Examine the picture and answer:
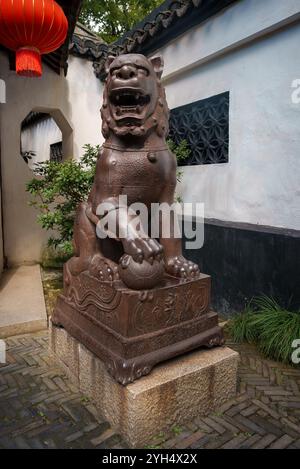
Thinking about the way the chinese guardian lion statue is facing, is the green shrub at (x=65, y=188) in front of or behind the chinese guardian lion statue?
behind

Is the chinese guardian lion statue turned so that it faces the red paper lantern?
no

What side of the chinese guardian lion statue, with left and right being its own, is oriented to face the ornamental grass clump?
left

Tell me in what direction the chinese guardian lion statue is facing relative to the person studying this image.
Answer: facing the viewer and to the right of the viewer
